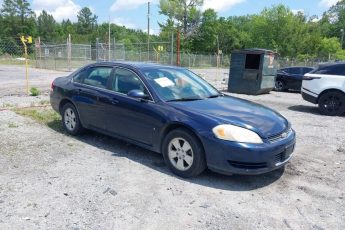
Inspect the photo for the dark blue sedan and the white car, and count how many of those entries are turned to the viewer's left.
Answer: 0

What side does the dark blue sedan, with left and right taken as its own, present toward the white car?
left

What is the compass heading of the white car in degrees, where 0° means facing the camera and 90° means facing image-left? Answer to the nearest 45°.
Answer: approximately 270°

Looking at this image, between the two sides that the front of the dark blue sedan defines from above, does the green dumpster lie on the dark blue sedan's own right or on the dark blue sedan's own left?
on the dark blue sedan's own left

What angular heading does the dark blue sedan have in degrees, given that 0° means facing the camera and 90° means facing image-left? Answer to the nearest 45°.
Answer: approximately 315°

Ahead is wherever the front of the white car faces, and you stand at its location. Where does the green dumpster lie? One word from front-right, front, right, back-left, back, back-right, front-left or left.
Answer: back-left

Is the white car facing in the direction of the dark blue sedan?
no
